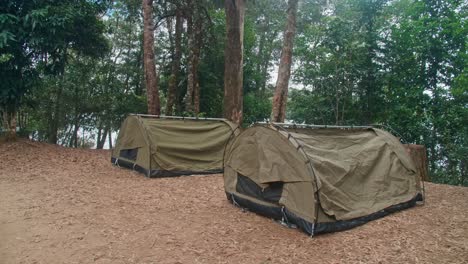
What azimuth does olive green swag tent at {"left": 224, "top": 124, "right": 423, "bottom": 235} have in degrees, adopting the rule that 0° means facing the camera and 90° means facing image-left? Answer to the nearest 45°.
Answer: approximately 45°

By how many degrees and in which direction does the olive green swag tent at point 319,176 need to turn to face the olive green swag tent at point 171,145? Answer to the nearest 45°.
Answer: approximately 90° to its right
